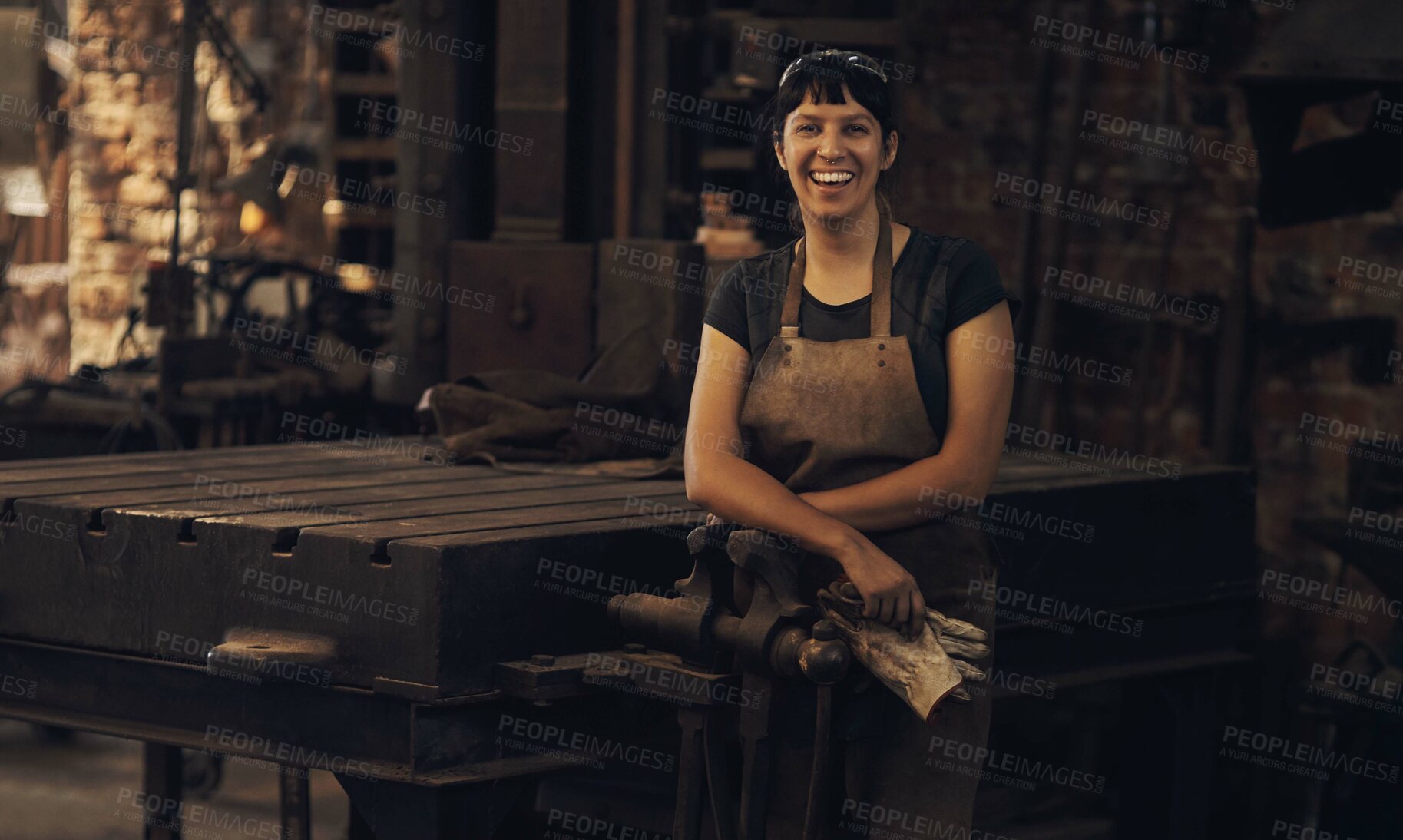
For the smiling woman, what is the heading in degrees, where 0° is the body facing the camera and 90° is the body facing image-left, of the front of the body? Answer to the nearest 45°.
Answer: approximately 0°

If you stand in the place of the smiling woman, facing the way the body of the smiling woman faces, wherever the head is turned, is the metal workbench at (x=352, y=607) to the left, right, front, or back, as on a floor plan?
right
